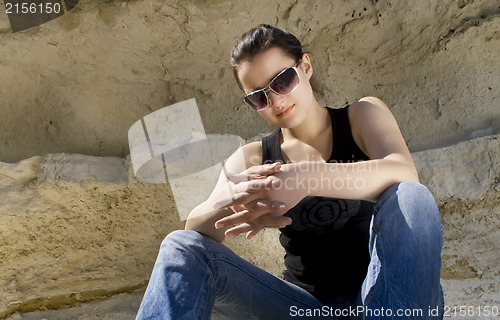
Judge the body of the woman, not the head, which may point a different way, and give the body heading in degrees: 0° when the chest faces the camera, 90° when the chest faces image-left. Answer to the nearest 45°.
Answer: approximately 45°
